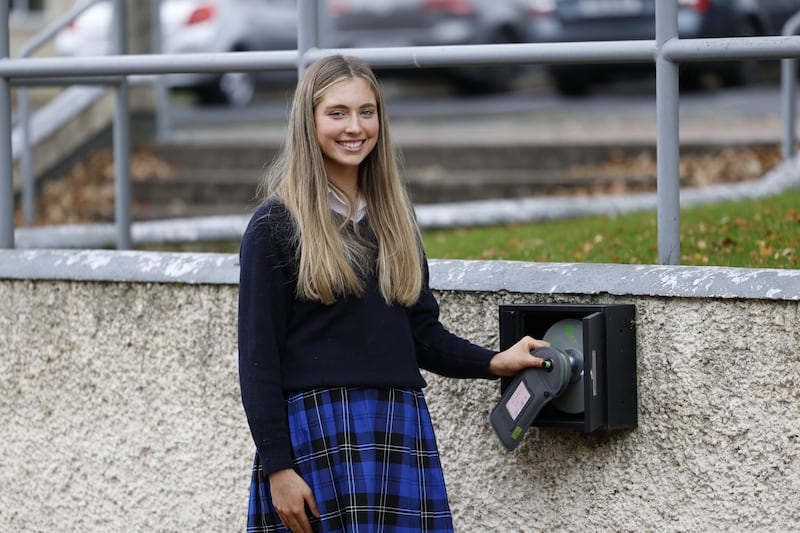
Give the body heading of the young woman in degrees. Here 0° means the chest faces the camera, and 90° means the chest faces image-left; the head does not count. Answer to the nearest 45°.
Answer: approximately 315°

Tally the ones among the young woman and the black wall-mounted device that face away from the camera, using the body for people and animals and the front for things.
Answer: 0

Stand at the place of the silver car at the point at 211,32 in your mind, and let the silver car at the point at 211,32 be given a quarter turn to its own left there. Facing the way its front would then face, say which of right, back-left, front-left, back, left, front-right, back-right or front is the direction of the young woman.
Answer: back-left

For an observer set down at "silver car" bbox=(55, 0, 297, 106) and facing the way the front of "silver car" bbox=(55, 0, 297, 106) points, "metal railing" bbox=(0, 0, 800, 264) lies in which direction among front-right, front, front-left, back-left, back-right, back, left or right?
back-right

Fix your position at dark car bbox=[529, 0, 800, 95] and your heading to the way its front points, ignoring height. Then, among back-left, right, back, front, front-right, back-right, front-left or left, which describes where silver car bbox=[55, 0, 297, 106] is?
back-left

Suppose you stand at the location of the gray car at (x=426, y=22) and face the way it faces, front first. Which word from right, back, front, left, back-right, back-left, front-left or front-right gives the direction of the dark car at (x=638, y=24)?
right

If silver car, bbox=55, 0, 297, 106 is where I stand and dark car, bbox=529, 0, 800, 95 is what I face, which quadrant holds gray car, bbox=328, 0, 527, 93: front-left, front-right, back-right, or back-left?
front-left

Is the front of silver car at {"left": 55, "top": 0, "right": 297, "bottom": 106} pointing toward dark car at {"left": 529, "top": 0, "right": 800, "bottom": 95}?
no

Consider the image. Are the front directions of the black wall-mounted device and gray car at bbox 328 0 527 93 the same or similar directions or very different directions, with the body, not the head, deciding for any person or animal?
very different directions

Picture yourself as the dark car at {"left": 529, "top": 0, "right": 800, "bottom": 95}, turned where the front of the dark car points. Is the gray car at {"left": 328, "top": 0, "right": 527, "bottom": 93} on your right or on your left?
on your left

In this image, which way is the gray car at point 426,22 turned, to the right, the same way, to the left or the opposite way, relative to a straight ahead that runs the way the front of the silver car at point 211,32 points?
the same way

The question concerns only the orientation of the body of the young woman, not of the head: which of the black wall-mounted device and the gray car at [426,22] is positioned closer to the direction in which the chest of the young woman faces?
the black wall-mounted device

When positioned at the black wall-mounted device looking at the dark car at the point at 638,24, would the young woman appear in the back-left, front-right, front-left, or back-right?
back-left

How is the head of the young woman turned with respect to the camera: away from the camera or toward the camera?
toward the camera

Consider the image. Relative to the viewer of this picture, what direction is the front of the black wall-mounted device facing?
facing the viewer and to the left of the viewer

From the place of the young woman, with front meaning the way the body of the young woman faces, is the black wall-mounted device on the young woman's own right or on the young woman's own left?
on the young woman's own left

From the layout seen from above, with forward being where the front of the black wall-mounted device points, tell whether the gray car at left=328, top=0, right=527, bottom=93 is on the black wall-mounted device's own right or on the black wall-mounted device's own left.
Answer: on the black wall-mounted device's own right

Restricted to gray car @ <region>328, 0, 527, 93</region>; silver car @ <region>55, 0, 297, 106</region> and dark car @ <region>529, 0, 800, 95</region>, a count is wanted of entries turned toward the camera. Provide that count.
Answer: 0

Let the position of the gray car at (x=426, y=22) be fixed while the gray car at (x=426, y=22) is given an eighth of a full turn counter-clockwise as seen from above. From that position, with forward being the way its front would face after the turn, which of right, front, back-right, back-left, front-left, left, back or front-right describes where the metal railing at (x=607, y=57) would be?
back

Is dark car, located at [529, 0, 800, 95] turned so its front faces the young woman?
no

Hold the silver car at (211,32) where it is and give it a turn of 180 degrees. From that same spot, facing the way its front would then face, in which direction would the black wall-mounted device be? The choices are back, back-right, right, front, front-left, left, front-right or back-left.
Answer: front-left

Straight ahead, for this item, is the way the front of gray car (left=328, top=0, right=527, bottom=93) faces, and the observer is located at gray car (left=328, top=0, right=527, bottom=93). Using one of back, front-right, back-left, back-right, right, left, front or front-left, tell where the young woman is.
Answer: back-right

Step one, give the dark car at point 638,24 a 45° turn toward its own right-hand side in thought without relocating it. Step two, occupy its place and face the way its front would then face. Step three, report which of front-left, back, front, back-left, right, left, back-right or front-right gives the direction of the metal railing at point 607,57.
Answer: right
